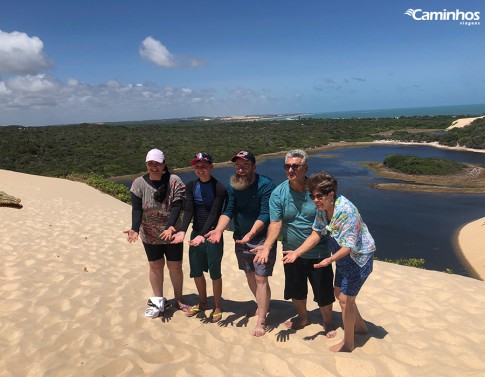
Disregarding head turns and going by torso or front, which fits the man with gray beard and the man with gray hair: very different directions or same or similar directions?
same or similar directions

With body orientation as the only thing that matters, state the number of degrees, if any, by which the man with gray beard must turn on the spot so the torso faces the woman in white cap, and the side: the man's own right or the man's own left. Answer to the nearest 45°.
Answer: approximately 45° to the man's own right

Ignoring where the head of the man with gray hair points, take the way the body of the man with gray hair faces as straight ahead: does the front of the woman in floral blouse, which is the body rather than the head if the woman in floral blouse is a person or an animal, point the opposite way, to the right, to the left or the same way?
the same way

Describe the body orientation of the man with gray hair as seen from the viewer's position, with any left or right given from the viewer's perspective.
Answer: facing the viewer and to the left of the viewer

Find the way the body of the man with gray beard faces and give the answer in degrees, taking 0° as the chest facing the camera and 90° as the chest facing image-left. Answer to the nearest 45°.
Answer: approximately 45°

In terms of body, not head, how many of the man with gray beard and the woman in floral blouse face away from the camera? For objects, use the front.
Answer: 0

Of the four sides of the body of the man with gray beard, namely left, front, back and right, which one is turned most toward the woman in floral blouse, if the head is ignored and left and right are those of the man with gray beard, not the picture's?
left

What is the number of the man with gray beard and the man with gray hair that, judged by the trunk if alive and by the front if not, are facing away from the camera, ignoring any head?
0

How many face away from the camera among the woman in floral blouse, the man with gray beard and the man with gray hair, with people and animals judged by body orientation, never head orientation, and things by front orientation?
0

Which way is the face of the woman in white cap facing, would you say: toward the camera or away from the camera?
toward the camera
